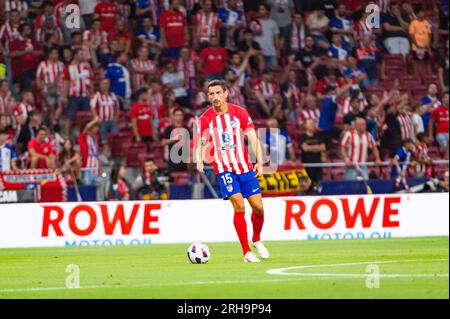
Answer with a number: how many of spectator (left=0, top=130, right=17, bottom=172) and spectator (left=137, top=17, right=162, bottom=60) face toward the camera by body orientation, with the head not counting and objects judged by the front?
2

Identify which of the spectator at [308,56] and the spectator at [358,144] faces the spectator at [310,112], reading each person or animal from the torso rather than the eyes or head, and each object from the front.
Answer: the spectator at [308,56]

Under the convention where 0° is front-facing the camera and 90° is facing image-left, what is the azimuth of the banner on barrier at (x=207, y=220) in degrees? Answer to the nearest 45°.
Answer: approximately 0°

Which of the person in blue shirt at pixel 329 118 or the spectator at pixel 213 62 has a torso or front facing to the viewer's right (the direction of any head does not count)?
the person in blue shirt

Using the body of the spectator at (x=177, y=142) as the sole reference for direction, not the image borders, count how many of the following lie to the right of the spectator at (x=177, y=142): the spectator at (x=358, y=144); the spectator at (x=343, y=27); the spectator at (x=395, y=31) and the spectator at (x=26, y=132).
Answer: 1

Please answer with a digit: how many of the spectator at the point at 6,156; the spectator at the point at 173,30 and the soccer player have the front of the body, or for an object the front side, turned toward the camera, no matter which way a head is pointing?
3

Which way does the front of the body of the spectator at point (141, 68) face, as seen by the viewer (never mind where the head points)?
toward the camera

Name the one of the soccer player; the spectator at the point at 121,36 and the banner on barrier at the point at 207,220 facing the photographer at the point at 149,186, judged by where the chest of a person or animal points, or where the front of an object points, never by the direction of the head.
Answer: the spectator at the point at 121,36

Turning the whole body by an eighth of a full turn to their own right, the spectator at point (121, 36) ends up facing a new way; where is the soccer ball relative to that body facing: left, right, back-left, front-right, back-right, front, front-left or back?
front-left

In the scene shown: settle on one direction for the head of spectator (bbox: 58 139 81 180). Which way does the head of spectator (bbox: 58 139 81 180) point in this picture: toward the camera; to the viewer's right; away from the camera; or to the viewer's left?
toward the camera

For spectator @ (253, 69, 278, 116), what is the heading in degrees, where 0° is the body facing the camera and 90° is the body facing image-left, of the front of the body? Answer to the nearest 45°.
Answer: approximately 0°

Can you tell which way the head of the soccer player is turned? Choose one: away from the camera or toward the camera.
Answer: toward the camera

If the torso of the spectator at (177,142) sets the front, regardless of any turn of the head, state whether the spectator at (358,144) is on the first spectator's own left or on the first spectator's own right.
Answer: on the first spectator's own left

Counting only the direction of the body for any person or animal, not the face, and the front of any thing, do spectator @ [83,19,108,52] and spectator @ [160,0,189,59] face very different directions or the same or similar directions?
same or similar directions

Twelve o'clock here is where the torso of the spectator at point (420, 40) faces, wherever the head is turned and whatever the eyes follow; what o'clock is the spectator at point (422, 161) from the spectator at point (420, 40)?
the spectator at point (422, 161) is roughly at 12 o'clock from the spectator at point (420, 40).

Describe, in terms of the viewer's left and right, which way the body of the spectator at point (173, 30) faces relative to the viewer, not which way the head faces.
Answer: facing the viewer

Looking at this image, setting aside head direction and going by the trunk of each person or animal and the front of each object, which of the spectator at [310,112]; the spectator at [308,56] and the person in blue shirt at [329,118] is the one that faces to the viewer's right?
the person in blue shirt
